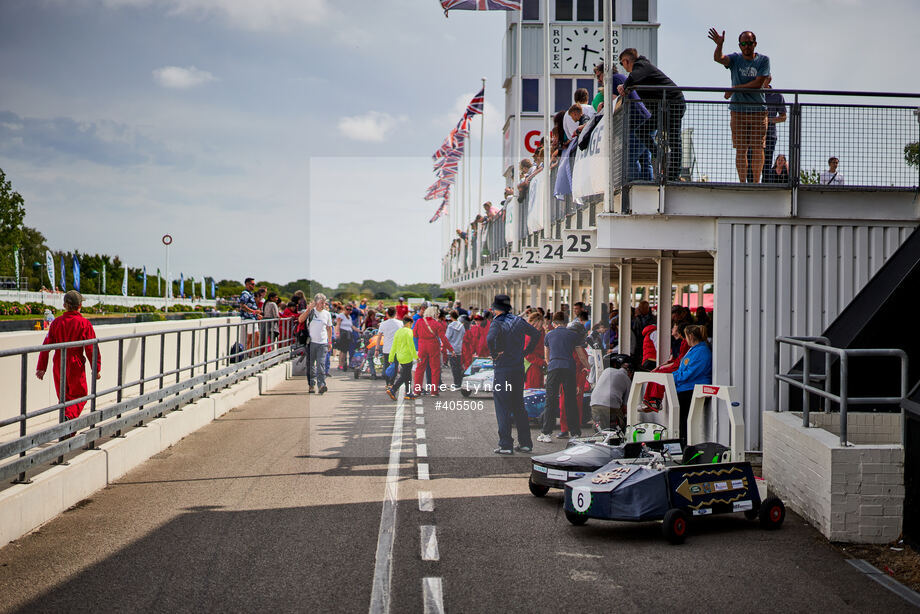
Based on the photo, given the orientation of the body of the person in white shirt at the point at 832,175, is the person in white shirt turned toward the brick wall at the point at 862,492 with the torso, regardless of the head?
yes

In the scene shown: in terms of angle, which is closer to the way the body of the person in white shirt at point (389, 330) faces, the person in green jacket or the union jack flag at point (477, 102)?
the union jack flag

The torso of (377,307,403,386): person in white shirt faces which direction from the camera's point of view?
away from the camera

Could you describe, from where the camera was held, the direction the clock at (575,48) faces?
facing the viewer

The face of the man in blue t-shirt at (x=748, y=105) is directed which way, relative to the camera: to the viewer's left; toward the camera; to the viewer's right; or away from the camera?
toward the camera

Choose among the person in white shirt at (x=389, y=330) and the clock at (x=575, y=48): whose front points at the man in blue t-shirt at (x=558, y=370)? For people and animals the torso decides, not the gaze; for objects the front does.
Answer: the clock

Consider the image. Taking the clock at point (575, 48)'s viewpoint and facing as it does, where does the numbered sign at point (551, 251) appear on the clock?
The numbered sign is roughly at 12 o'clock from the clock.

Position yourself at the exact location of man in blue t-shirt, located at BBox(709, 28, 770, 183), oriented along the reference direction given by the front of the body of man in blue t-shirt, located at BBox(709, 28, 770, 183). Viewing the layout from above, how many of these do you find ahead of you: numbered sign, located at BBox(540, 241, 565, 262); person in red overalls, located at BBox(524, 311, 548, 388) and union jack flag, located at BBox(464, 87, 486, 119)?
0

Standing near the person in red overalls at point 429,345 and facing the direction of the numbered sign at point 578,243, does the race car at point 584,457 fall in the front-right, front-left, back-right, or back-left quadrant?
front-right

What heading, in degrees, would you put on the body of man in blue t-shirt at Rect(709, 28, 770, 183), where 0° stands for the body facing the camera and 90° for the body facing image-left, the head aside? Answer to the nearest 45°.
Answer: approximately 0°

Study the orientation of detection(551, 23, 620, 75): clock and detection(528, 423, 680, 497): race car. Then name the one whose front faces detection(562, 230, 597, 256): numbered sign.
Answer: the clock

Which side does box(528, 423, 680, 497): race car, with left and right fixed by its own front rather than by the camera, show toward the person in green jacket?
right

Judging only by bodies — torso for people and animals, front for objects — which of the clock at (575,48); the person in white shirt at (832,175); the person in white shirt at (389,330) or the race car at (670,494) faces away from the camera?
the person in white shirt at (389,330)

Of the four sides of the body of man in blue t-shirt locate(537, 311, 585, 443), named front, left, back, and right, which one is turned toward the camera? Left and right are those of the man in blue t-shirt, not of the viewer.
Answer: back
